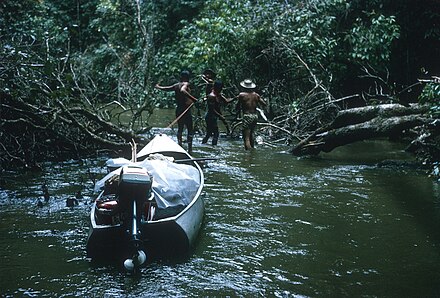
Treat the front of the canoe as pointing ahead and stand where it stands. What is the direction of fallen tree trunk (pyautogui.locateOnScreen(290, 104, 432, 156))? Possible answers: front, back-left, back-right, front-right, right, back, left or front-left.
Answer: front-right

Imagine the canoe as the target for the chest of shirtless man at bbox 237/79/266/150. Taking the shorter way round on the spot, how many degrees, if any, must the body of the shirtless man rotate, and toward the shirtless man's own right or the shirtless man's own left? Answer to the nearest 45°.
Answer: approximately 180°

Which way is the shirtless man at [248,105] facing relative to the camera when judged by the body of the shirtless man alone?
away from the camera

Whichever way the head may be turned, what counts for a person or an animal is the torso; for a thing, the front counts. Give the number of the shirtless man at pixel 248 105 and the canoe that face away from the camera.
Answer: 2

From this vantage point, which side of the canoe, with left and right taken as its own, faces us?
back

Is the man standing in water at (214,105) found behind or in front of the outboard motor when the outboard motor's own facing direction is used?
in front

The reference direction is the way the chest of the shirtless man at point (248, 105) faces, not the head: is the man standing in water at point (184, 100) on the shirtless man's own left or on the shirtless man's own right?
on the shirtless man's own left

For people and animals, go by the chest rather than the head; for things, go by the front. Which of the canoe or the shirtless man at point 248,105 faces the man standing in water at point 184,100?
the canoe

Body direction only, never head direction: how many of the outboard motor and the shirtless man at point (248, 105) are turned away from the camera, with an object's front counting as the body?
2

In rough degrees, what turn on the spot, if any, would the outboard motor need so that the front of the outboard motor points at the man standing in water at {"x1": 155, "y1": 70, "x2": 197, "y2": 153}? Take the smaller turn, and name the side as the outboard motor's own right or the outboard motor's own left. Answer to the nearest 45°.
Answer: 0° — it already faces them

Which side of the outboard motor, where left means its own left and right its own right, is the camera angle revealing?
back
